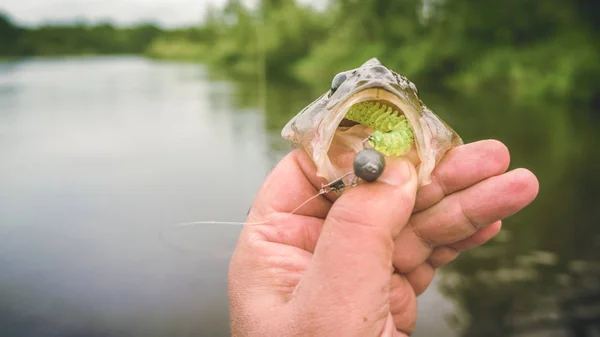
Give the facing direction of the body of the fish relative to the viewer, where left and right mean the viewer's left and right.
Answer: facing the viewer
